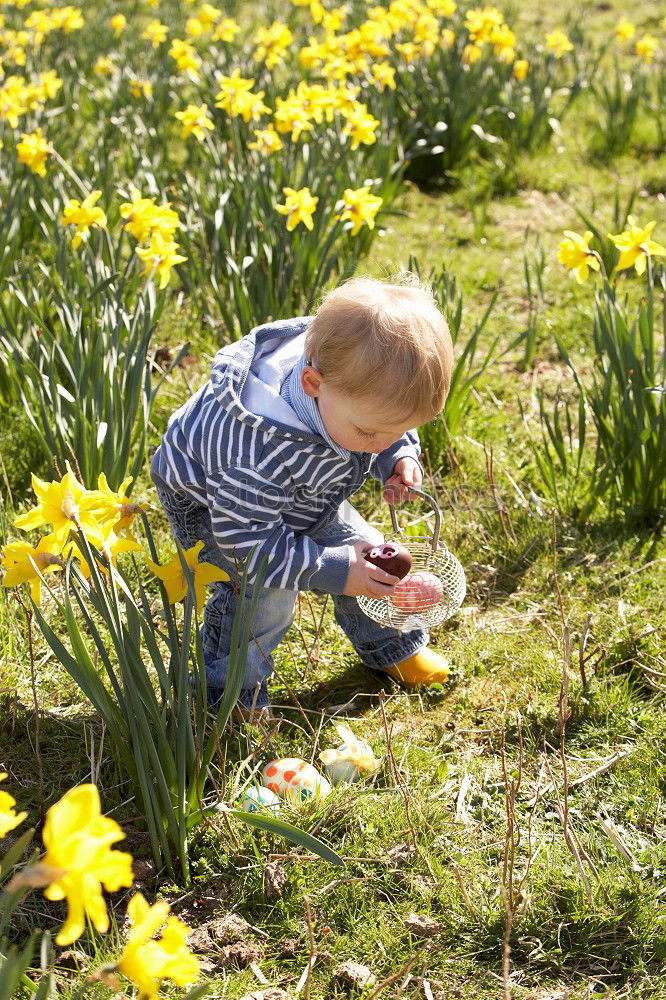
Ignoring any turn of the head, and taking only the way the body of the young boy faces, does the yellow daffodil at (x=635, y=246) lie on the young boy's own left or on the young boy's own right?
on the young boy's own left

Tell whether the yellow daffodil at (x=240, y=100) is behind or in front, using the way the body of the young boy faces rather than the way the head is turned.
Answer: behind

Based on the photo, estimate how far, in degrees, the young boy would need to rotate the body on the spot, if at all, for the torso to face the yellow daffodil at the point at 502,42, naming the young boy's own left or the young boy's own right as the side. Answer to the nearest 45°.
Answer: approximately 135° to the young boy's own left

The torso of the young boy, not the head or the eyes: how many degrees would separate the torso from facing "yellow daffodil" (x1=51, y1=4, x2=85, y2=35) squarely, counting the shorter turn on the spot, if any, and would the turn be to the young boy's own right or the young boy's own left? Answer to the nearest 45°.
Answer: approximately 135° to the young boy's own left

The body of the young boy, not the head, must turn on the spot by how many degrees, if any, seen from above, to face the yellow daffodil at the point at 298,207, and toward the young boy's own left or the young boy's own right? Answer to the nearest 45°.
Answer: approximately 135° to the young boy's own left

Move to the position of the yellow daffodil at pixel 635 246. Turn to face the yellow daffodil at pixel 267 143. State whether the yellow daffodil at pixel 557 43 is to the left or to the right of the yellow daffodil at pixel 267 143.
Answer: right

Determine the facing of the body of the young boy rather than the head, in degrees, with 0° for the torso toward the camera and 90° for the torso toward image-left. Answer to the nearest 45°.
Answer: approximately 315°

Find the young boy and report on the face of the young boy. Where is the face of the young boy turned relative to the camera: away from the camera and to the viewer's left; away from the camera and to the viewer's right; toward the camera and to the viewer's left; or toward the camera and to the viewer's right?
toward the camera and to the viewer's right
